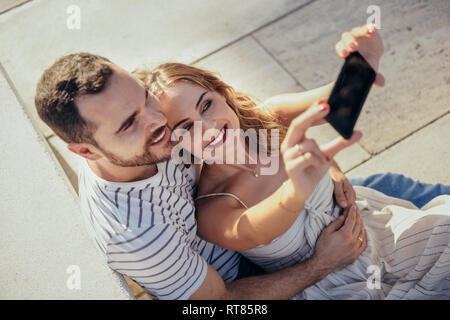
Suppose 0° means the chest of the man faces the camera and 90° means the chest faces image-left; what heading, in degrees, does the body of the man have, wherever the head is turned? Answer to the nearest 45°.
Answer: approximately 270°
